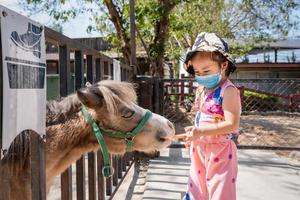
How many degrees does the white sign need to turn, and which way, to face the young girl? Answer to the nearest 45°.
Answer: approximately 90° to its left

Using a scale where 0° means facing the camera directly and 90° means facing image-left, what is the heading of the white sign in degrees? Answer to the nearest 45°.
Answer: approximately 315°
